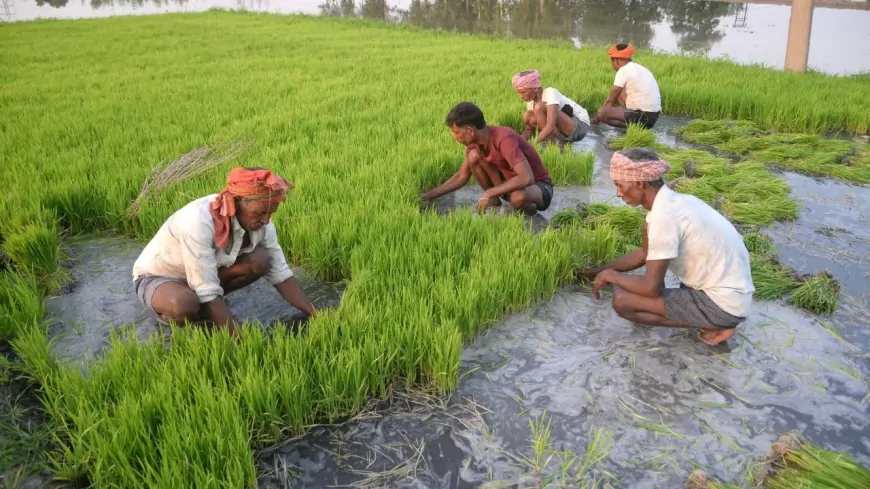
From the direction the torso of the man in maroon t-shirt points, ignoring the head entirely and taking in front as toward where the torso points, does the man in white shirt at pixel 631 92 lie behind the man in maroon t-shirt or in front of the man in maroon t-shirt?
behind

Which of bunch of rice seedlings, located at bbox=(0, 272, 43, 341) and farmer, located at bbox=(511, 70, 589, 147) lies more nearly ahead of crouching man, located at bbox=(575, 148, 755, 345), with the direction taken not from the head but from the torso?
the bunch of rice seedlings

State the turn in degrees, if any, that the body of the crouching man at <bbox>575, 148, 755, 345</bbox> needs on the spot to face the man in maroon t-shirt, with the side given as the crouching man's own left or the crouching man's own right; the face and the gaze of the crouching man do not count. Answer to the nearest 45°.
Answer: approximately 45° to the crouching man's own right

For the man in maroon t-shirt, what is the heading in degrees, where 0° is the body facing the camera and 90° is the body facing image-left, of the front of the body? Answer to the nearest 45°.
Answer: approximately 45°

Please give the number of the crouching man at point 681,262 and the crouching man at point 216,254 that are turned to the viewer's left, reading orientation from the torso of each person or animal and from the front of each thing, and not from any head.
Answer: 1

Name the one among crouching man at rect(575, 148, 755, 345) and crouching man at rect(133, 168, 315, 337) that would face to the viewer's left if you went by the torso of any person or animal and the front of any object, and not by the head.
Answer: crouching man at rect(575, 148, 755, 345)

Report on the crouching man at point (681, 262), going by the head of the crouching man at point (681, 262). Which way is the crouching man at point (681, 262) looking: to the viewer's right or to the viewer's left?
to the viewer's left

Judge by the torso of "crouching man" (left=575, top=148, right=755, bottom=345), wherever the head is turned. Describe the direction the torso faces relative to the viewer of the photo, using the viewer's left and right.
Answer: facing to the left of the viewer

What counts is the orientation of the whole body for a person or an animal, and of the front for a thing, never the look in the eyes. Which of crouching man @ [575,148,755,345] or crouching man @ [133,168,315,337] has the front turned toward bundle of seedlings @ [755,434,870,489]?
crouching man @ [133,168,315,337]
